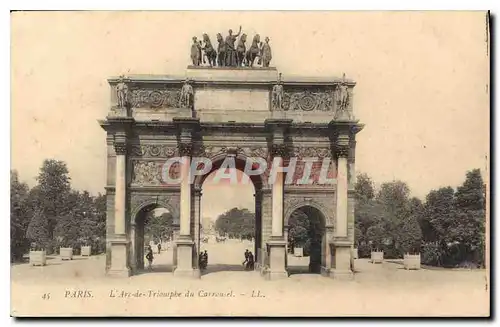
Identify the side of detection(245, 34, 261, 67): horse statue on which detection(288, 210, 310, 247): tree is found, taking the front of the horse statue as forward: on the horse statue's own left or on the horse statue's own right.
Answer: on the horse statue's own left

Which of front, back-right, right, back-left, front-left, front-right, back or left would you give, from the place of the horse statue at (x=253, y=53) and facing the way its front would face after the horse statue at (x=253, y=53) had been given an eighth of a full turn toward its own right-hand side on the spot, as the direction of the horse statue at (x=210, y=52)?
right

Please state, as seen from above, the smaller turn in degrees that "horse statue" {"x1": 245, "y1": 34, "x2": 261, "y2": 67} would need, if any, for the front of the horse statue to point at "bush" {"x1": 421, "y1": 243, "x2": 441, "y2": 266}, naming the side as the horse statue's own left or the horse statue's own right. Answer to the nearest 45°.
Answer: approximately 90° to the horse statue's own left

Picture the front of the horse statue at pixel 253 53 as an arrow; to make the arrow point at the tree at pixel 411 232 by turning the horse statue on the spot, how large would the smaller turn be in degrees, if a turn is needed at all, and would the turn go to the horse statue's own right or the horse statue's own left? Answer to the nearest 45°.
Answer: approximately 90° to the horse statue's own left

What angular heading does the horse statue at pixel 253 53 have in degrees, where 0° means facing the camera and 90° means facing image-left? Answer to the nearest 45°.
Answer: approximately 315°

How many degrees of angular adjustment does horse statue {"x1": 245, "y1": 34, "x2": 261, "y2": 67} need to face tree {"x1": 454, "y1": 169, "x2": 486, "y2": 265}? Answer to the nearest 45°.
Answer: approximately 45° to its left

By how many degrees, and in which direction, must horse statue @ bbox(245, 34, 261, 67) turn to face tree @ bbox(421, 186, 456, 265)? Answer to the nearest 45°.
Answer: approximately 90° to its left
